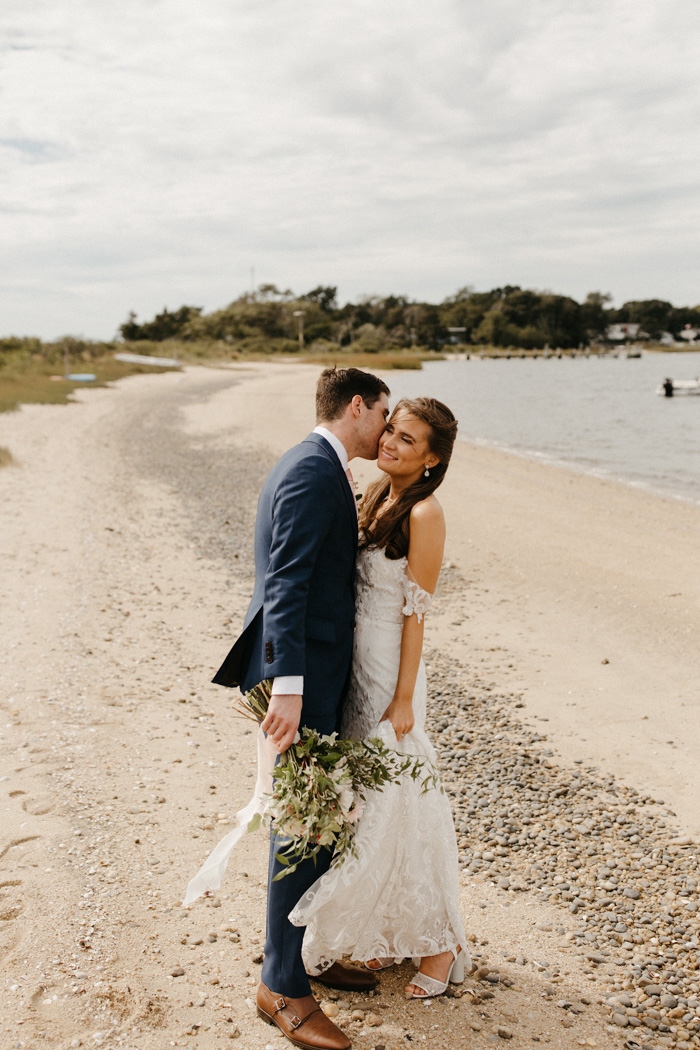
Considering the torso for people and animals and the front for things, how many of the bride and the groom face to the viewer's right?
1

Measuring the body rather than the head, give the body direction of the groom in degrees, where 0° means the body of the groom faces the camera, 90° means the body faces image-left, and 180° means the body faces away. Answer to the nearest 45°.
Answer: approximately 270°

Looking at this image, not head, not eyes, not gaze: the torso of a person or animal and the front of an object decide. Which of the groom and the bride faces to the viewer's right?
the groom
